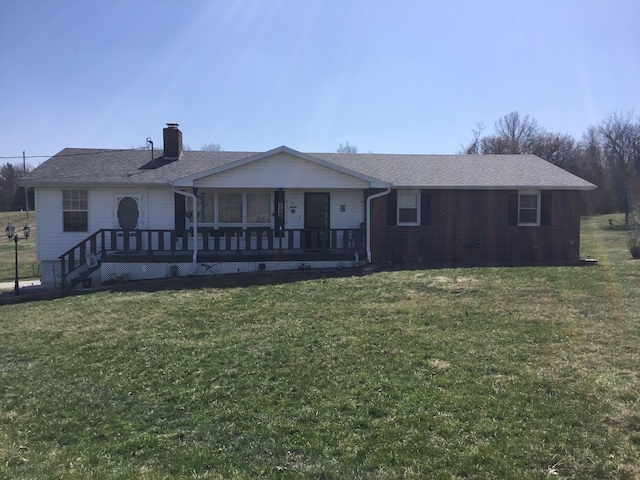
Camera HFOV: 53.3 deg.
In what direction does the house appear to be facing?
toward the camera
